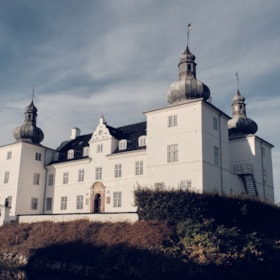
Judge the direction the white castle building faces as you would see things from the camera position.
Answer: facing the viewer and to the left of the viewer
